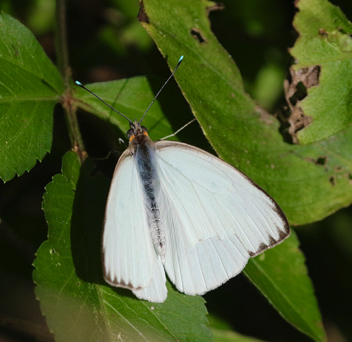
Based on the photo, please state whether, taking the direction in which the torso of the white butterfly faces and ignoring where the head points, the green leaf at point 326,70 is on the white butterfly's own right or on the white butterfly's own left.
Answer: on the white butterfly's own right

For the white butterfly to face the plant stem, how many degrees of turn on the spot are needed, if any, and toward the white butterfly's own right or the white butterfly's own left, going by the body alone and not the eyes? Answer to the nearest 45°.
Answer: approximately 45° to the white butterfly's own left

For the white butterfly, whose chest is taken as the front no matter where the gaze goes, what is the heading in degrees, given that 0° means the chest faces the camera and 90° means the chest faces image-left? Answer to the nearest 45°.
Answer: approximately 180°
